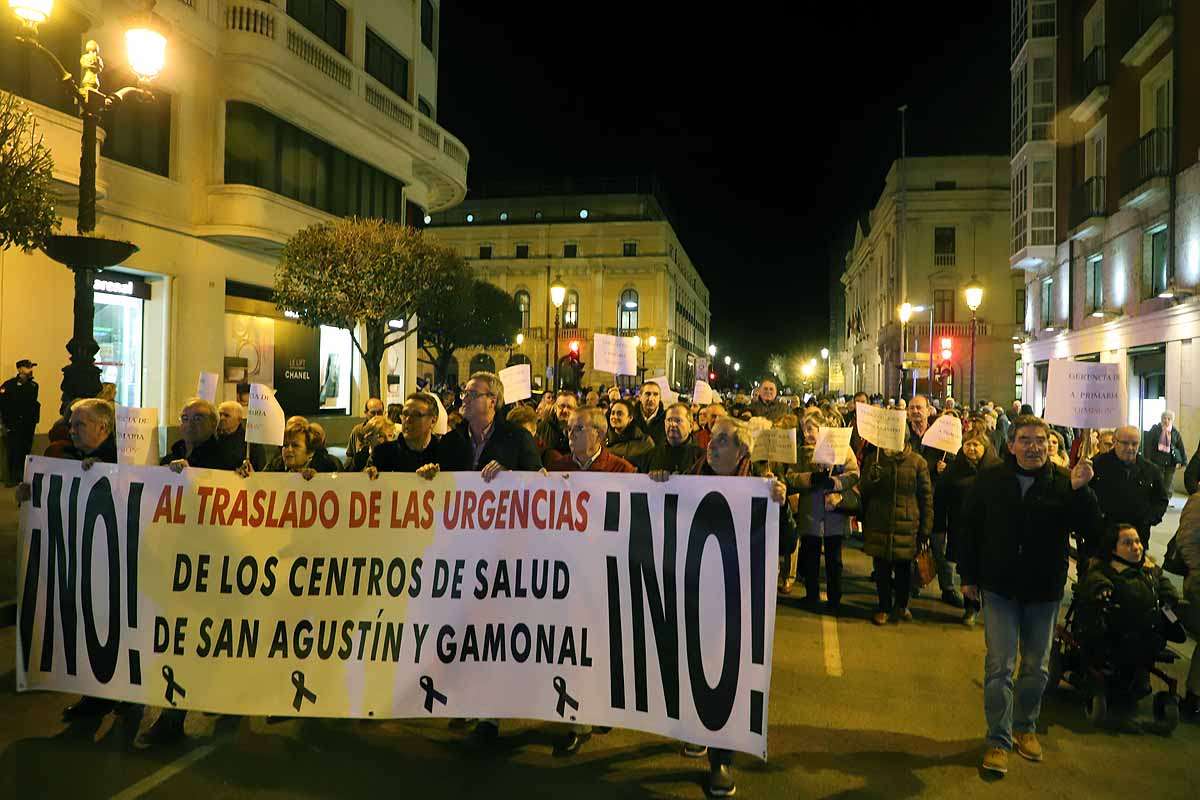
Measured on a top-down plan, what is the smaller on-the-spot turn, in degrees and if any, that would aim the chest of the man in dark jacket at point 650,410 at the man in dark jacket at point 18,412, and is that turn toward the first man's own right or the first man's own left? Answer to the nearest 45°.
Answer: approximately 90° to the first man's own right

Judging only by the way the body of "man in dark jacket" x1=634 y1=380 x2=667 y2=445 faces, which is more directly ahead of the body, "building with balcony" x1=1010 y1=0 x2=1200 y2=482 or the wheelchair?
the wheelchair

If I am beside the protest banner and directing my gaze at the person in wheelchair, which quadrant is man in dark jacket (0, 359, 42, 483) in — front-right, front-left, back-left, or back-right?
back-left

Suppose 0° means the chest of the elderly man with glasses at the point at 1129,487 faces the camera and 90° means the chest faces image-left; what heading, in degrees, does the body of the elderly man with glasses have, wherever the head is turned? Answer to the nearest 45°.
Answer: approximately 0°

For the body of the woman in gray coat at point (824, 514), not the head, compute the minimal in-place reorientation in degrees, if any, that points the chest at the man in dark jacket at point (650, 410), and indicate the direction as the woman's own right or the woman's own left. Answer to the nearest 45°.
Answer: approximately 135° to the woman's own right

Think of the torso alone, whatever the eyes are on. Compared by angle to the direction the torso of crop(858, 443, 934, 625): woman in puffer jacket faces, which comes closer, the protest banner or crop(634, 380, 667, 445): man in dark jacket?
the protest banner
